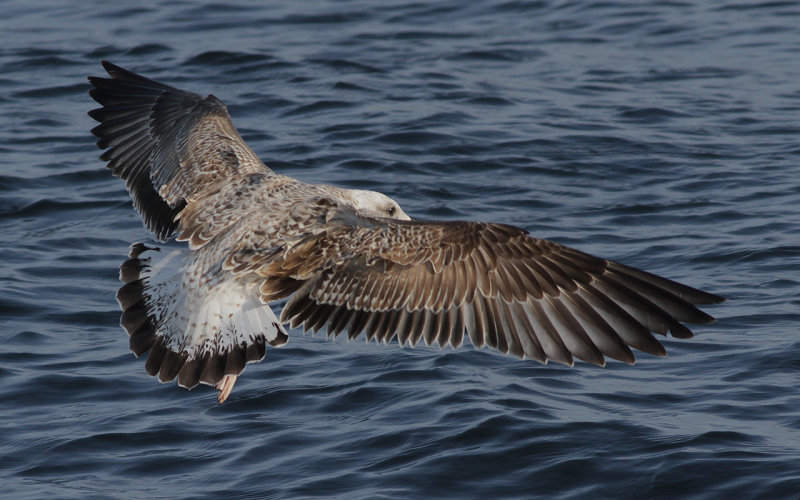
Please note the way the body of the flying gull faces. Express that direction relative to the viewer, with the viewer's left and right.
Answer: facing away from the viewer and to the right of the viewer
